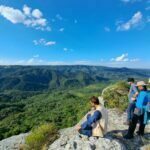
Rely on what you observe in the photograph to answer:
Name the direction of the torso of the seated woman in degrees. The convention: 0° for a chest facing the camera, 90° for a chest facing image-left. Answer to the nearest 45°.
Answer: approximately 90°

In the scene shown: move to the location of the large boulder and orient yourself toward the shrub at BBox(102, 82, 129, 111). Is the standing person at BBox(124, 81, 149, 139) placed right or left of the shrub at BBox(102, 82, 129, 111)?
right
